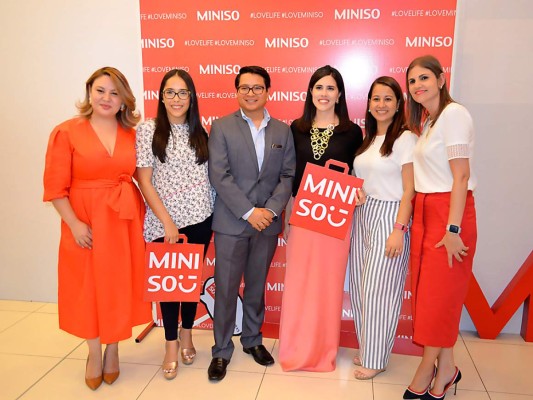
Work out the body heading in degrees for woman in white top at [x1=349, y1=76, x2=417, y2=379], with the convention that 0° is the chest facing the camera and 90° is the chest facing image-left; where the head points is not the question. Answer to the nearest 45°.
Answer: approximately 45°

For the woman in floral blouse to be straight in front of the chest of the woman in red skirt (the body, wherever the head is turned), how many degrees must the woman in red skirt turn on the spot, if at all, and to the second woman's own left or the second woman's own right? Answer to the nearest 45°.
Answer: approximately 45° to the second woman's own right

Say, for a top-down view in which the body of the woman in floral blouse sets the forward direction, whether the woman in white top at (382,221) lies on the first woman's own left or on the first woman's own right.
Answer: on the first woman's own left

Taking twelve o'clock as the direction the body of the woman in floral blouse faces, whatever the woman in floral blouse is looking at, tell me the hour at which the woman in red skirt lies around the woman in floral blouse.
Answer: The woman in red skirt is roughly at 10 o'clock from the woman in floral blouse.

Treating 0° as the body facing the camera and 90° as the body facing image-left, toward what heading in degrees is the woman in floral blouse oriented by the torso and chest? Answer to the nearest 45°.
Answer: approximately 0°
